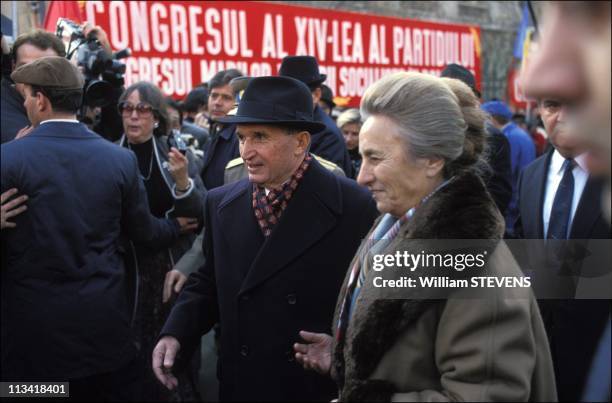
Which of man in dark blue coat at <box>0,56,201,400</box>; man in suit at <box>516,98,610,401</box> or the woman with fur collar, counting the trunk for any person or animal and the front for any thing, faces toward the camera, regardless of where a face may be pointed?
the man in suit

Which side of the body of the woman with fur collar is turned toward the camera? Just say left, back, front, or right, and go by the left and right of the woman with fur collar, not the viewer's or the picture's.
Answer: left

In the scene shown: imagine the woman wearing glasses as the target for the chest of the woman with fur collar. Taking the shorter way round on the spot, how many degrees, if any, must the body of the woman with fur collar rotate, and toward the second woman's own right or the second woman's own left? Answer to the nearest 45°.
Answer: approximately 45° to the second woman's own right

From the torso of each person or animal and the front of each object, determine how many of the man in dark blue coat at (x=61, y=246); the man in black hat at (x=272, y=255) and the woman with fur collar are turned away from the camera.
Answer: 1

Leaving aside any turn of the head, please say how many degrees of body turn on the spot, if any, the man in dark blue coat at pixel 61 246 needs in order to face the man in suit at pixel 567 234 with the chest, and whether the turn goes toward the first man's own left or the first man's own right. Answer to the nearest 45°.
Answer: approximately 135° to the first man's own right

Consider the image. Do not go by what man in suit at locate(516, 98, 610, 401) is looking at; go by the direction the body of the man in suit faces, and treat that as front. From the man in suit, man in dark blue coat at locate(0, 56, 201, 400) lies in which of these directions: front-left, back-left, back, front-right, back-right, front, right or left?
right

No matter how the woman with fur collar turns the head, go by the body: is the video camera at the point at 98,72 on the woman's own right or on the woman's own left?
on the woman's own right

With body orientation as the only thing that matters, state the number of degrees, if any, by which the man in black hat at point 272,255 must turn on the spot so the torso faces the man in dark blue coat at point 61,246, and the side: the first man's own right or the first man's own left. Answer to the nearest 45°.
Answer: approximately 90° to the first man's own right

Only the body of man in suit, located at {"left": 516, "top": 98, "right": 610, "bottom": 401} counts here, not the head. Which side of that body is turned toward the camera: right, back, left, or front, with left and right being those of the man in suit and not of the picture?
front

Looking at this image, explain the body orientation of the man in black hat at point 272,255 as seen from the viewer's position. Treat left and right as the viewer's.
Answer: facing the viewer and to the left of the viewer

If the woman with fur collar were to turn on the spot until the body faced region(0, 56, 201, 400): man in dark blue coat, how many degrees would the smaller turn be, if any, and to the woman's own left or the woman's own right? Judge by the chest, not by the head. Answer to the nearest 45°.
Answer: approximately 45° to the woman's own right

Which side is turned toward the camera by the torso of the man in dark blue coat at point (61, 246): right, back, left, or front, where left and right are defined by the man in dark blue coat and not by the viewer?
back

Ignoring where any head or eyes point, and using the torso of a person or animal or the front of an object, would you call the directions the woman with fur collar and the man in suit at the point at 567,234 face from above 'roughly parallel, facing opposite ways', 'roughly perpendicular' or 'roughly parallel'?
roughly perpendicular
